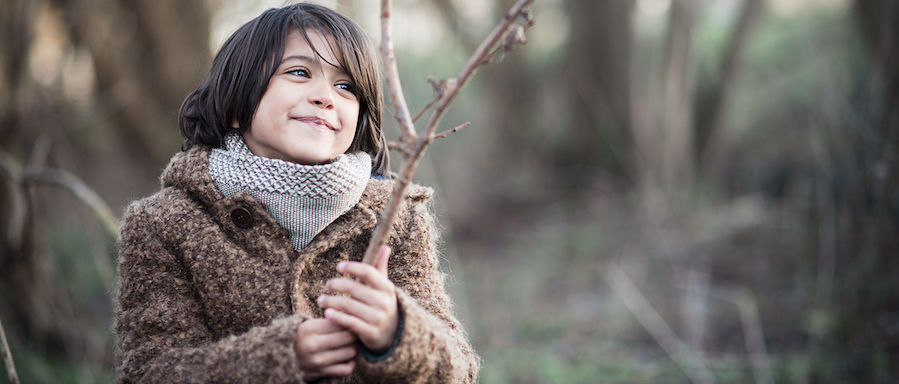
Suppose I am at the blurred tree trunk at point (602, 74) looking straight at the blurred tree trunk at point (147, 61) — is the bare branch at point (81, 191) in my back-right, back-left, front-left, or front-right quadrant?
front-left

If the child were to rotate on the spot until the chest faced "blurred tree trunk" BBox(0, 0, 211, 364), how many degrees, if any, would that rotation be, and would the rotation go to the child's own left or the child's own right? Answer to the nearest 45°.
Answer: approximately 180°

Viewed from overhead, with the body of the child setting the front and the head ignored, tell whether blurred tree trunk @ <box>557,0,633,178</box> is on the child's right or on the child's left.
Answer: on the child's left

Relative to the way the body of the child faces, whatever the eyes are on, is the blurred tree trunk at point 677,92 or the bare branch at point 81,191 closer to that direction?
the blurred tree trunk

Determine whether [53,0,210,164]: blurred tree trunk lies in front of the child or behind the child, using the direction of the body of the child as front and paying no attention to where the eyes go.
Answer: behind

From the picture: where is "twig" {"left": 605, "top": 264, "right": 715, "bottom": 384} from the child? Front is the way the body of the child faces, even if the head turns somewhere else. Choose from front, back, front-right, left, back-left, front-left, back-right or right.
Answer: left

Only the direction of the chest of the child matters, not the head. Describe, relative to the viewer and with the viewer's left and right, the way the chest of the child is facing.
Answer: facing the viewer and to the right of the viewer

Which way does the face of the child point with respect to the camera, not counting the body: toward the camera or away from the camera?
toward the camera

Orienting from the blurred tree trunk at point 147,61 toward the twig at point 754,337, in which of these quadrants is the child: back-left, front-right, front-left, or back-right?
front-right
